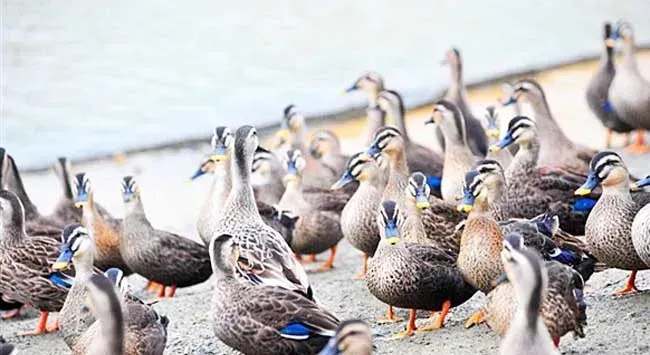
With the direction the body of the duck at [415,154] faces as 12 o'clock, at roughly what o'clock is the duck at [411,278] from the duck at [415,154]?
the duck at [411,278] is roughly at 9 o'clock from the duck at [415,154].

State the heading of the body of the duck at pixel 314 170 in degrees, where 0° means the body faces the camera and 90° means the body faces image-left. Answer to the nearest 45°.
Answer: approximately 45°

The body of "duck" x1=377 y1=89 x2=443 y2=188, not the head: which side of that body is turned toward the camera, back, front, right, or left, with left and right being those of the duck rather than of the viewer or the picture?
left

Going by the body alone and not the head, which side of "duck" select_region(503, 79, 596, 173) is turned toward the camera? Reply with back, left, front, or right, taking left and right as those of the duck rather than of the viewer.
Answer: left

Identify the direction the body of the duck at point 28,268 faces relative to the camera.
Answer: to the viewer's left

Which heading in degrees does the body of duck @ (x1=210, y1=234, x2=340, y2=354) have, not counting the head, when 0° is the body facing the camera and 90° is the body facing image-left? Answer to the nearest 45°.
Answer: approximately 90°

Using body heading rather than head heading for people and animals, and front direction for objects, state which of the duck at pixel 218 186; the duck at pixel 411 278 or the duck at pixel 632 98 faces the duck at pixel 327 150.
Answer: the duck at pixel 632 98

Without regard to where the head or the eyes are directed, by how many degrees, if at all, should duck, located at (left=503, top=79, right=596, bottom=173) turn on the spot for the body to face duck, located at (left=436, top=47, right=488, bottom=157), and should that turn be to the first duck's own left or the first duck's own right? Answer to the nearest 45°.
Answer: approximately 45° to the first duck's own right

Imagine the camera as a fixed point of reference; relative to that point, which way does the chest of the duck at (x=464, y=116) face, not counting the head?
to the viewer's left
